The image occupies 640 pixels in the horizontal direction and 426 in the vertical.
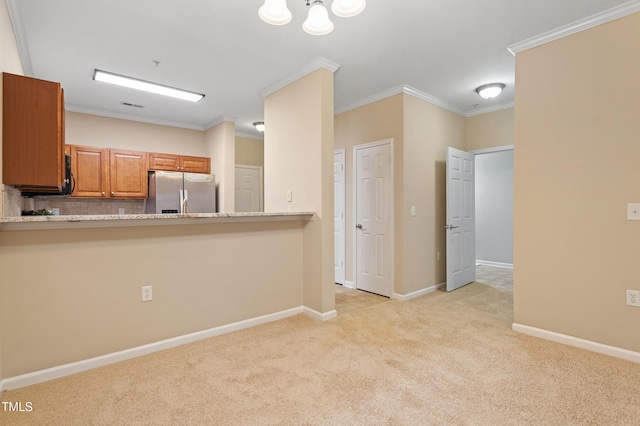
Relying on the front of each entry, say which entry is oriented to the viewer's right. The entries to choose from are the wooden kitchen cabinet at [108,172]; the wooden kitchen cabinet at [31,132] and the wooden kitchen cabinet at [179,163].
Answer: the wooden kitchen cabinet at [31,132]

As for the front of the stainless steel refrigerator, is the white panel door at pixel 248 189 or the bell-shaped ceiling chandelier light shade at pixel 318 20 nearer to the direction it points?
the bell-shaped ceiling chandelier light shade

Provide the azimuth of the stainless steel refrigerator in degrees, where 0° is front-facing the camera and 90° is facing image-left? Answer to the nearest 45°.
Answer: approximately 0°

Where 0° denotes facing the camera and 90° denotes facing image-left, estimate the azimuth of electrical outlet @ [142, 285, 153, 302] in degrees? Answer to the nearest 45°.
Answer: approximately 0°

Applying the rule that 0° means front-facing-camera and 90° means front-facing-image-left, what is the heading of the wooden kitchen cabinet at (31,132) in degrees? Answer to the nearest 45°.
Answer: approximately 270°
